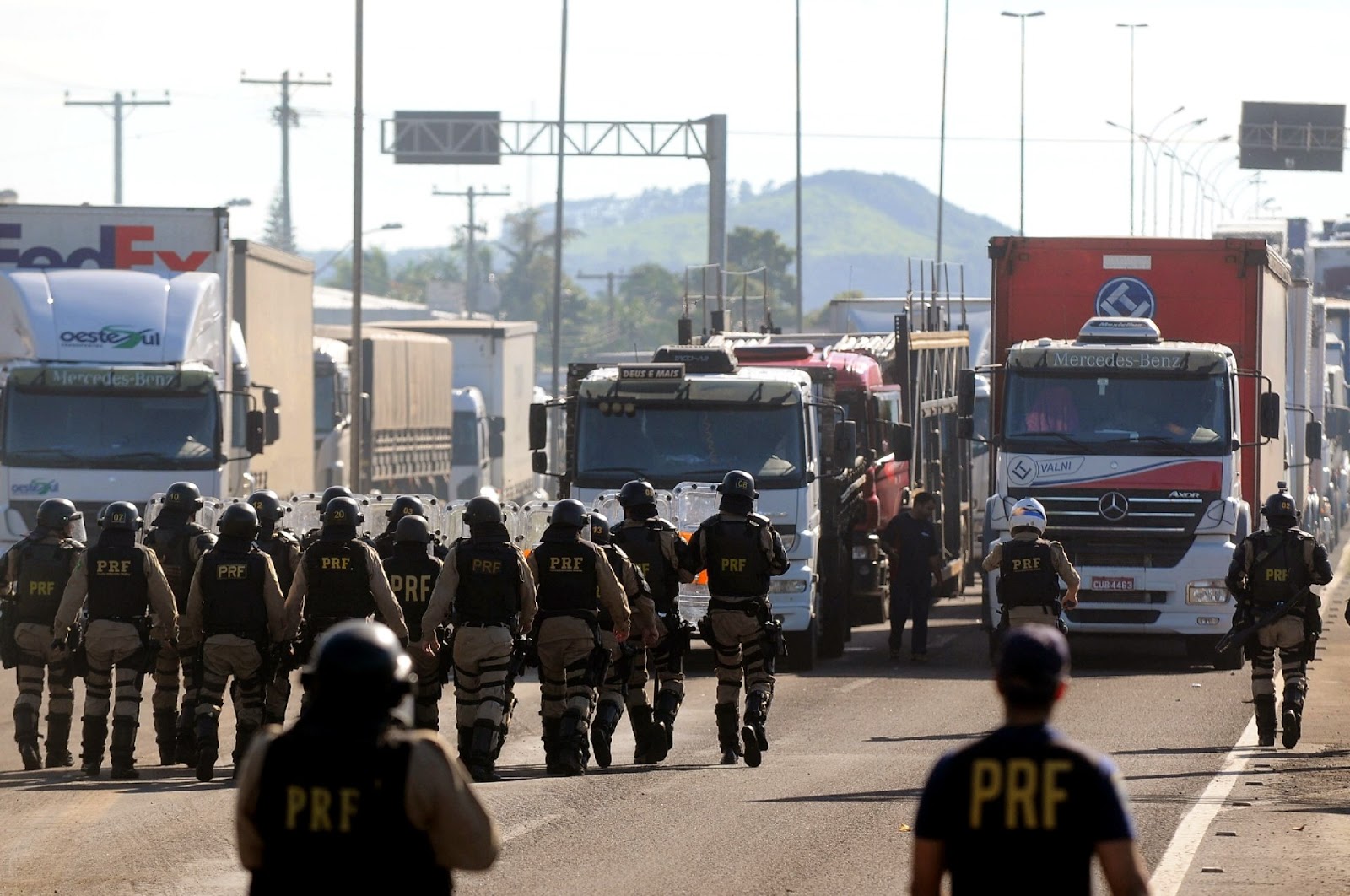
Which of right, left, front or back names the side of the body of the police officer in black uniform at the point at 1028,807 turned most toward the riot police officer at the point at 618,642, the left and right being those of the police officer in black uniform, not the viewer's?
front

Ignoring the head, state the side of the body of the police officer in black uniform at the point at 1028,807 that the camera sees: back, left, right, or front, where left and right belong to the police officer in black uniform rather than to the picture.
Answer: back

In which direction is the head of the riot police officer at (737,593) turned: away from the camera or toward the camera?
away from the camera

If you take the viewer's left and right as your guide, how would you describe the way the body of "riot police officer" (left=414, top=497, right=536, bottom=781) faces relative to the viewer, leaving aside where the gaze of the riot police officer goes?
facing away from the viewer

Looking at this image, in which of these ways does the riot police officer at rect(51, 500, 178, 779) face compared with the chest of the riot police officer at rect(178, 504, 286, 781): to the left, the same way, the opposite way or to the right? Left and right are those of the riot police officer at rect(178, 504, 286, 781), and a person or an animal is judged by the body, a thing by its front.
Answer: the same way

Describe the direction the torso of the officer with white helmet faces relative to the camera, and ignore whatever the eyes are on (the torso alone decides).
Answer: away from the camera

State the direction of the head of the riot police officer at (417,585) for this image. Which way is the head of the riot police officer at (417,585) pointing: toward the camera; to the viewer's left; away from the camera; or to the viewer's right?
away from the camera

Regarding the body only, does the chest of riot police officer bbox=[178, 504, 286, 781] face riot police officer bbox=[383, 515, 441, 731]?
no

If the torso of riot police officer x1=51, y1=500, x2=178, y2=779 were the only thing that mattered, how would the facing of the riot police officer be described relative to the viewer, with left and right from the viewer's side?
facing away from the viewer

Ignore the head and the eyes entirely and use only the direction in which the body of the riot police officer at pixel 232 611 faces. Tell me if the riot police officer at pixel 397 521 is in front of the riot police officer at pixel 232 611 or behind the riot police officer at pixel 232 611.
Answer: in front

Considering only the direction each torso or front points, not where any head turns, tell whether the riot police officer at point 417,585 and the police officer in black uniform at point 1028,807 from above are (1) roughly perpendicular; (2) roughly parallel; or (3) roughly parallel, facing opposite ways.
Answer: roughly parallel

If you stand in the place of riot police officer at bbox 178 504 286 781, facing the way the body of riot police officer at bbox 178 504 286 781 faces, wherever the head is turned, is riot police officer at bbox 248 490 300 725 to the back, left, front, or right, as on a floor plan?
front

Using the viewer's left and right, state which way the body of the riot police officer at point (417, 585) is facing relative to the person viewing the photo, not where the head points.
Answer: facing away from the viewer

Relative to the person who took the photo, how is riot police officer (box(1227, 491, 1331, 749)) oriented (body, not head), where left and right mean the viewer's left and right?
facing away from the viewer

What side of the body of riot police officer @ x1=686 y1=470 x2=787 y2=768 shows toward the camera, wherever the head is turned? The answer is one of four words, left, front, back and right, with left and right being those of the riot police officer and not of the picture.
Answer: back

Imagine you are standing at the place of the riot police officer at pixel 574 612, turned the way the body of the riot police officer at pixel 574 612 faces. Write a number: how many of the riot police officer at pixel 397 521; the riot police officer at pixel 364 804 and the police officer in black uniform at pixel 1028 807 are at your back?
2

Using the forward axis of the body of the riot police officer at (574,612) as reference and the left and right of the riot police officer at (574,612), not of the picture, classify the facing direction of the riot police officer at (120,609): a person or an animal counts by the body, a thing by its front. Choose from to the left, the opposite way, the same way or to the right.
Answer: the same way

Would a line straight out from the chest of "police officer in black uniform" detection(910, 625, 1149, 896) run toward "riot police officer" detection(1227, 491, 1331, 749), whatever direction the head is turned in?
yes

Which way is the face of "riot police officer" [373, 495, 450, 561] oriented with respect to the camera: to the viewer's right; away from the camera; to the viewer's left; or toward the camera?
away from the camera

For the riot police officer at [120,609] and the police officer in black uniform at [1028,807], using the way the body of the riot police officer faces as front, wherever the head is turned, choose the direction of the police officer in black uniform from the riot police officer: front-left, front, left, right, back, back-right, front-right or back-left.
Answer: back
